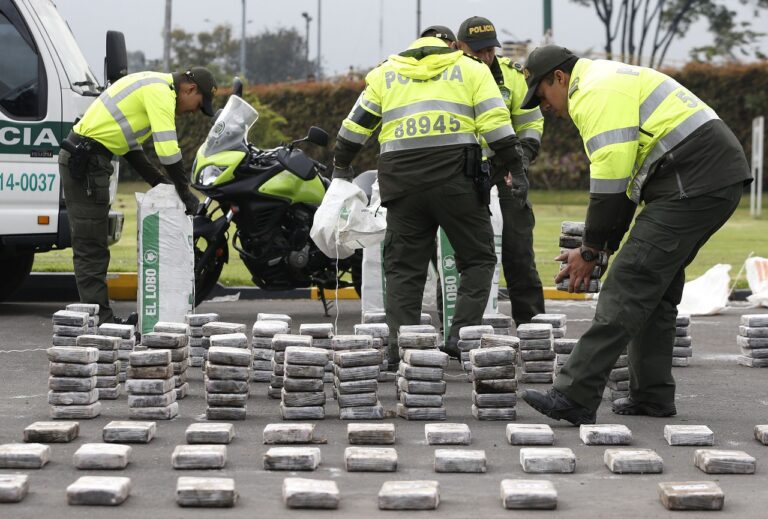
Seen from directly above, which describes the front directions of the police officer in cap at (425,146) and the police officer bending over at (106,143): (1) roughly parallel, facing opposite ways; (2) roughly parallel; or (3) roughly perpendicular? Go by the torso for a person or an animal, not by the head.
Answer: roughly perpendicular

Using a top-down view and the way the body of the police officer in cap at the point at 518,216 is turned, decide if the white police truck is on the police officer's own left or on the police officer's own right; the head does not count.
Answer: on the police officer's own right

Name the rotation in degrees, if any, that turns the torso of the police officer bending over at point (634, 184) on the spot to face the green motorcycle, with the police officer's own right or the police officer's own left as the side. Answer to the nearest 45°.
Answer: approximately 45° to the police officer's own right

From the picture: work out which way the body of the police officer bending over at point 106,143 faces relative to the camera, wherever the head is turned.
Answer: to the viewer's right

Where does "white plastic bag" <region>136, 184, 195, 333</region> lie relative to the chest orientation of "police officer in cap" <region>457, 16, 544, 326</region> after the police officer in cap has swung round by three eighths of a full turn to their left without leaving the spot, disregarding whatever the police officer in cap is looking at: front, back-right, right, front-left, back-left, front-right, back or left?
back

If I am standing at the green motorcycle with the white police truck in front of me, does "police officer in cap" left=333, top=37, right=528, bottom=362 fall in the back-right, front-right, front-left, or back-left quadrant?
back-left

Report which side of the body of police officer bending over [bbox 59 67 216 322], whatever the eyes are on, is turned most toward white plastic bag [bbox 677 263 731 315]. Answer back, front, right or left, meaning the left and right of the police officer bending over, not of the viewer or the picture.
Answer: front

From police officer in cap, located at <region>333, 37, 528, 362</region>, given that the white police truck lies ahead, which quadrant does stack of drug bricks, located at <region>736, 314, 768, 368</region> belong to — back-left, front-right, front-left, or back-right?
back-right

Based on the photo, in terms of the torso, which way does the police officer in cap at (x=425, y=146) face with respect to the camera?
away from the camera

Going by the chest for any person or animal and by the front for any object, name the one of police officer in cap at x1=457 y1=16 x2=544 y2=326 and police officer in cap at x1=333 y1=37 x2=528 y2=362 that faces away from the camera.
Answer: police officer in cap at x1=333 y1=37 x2=528 y2=362

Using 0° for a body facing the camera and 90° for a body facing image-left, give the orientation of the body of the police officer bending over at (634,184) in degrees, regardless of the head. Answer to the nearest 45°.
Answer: approximately 90°

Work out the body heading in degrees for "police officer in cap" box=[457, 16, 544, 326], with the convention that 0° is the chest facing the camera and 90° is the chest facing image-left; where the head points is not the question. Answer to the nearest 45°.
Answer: approximately 45°

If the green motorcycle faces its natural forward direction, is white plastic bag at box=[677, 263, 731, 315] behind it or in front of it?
behind
